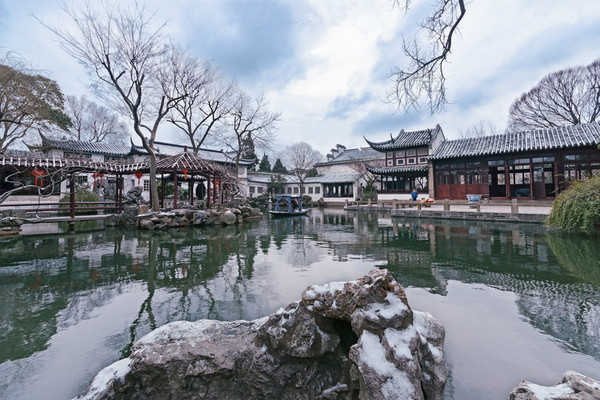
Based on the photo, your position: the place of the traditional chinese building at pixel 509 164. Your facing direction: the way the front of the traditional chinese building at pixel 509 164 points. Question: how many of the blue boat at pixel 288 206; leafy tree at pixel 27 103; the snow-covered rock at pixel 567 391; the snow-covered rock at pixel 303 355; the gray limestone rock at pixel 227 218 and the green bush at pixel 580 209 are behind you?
0

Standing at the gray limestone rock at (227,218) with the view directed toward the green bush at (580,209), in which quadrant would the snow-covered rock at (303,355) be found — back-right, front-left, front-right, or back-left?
front-right

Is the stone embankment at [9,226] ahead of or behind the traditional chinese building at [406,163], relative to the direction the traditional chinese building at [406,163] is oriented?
ahead

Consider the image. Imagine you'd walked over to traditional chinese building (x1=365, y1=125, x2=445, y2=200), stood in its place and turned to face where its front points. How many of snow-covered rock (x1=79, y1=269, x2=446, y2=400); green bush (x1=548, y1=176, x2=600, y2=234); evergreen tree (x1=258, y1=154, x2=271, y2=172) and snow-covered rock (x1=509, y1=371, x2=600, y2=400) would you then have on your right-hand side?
1

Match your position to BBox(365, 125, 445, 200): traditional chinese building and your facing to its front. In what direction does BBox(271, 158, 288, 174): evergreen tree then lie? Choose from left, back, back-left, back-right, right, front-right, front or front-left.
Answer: right

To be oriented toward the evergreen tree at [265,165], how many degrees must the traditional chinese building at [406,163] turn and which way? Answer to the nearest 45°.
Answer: approximately 90° to its right

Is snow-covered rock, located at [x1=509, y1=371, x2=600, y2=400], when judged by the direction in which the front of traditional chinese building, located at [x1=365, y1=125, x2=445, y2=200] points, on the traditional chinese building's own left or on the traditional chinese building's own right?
on the traditional chinese building's own left

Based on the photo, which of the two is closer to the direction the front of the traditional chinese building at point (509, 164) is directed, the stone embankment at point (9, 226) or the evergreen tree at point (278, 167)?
the stone embankment

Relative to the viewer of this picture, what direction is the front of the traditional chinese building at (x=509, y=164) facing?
facing the viewer and to the left of the viewer

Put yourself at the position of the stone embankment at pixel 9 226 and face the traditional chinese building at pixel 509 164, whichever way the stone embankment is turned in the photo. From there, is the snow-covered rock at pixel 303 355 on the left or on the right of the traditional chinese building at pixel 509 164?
right
